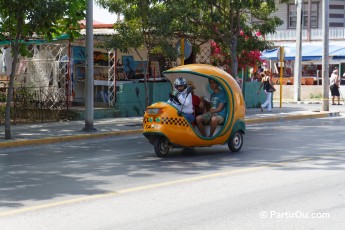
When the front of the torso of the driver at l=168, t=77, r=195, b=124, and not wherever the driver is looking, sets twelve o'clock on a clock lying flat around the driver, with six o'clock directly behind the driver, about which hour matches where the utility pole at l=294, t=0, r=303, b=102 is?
The utility pole is roughly at 5 o'clock from the driver.

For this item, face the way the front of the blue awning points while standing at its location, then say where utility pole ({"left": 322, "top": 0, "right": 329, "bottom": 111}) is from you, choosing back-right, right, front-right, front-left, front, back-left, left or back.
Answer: front

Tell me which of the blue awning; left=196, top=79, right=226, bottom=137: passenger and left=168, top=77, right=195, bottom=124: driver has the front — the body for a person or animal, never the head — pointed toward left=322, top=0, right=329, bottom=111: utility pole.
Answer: the blue awning

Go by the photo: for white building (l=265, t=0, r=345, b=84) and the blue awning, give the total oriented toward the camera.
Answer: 2

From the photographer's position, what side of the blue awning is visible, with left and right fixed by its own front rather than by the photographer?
front

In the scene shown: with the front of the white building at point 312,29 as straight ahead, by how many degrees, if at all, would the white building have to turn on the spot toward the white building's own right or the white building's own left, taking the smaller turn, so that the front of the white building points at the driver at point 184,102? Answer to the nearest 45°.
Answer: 0° — it already faces them

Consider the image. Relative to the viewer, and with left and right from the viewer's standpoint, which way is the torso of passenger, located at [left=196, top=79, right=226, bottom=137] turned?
facing the viewer and to the left of the viewer

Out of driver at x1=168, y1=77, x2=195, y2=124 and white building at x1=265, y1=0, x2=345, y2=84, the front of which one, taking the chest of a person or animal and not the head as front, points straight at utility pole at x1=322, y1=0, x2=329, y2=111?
the white building

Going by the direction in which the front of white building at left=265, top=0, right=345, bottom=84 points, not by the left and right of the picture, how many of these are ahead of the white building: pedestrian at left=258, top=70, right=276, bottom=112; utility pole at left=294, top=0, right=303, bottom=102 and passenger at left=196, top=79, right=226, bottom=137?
3

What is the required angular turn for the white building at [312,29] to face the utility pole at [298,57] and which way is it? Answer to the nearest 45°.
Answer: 0° — it already faces it

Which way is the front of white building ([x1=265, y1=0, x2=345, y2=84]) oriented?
toward the camera
